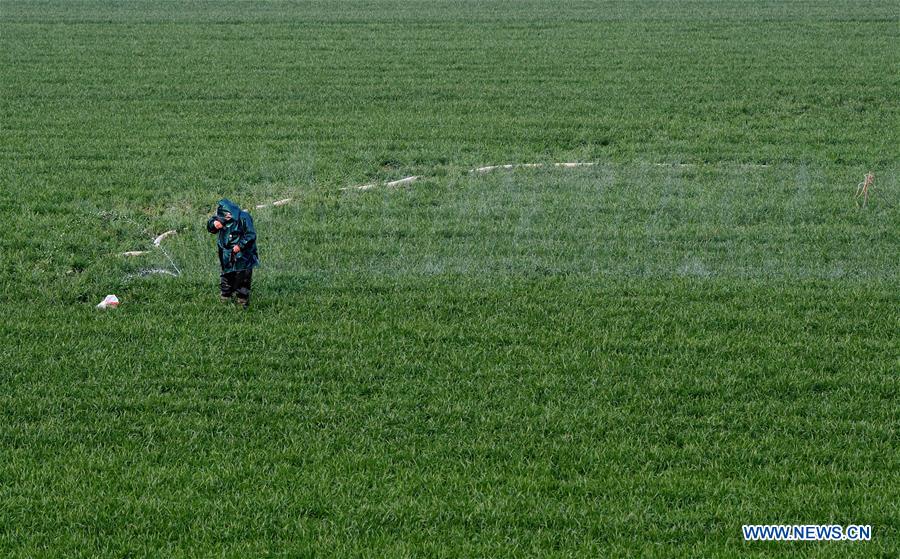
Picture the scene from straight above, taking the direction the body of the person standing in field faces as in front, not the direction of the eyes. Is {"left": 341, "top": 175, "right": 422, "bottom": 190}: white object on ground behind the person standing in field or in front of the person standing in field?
behind

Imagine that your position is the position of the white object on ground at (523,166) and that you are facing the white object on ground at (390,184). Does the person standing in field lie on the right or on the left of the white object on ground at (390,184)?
left

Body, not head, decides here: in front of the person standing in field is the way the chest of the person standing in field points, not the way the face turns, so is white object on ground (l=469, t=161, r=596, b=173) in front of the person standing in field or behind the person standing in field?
behind

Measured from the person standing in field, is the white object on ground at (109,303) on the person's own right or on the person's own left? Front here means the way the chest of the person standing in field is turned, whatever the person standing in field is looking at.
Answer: on the person's own right

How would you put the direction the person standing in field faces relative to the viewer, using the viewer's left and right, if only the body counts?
facing the viewer and to the left of the viewer

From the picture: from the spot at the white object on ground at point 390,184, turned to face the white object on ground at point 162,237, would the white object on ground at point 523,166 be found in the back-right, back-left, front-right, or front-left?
back-left

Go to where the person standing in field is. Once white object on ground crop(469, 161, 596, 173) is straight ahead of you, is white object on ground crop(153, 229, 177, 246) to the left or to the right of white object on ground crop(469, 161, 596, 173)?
left

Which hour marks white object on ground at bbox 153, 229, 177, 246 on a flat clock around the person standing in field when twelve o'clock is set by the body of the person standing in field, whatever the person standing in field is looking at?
The white object on ground is roughly at 4 o'clock from the person standing in field.
